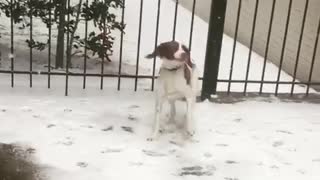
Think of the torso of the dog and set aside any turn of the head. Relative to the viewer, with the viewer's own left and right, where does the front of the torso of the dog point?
facing the viewer
